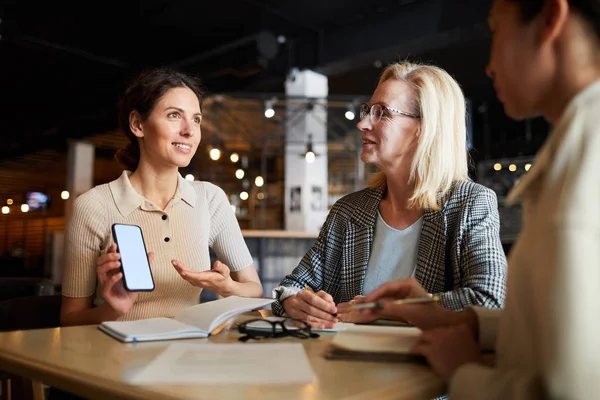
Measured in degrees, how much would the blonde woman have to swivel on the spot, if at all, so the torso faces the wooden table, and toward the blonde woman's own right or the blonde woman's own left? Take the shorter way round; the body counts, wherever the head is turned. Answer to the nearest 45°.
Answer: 0° — they already face it

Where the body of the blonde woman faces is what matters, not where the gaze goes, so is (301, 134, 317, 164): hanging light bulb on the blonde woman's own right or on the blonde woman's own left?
on the blonde woman's own right

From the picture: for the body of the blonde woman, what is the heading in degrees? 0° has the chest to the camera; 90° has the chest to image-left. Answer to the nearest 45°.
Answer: approximately 45°

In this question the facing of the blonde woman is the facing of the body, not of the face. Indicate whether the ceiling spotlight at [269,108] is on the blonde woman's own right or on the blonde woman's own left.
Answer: on the blonde woman's own right

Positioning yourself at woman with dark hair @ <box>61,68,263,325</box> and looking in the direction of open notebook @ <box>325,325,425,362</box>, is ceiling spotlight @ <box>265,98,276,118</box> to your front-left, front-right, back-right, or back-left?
back-left

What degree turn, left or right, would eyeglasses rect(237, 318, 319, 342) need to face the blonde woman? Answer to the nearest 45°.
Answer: approximately 135° to its left

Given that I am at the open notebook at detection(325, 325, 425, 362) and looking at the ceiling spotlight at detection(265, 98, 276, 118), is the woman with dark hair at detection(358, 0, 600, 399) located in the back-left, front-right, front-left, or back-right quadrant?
back-right

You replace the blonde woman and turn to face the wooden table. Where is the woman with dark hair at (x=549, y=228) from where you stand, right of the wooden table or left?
left

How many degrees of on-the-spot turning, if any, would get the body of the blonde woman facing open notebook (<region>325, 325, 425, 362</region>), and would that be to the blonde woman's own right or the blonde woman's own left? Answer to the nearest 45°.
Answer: approximately 45° to the blonde woman's own left
